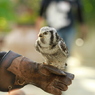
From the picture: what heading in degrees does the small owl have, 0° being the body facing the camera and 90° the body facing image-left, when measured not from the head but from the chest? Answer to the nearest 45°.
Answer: approximately 45°
